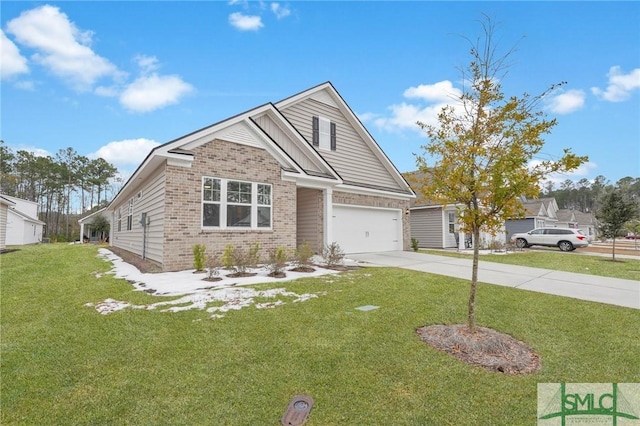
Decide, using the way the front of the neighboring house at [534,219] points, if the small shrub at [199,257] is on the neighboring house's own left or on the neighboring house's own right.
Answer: on the neighboring house's own right

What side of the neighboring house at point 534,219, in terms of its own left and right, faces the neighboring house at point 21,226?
right

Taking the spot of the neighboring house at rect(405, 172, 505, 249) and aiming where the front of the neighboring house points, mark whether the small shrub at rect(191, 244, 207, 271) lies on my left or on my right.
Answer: on my right

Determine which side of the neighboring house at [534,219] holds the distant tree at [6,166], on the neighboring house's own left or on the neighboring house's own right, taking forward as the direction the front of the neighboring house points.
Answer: on the neighboring house's own right

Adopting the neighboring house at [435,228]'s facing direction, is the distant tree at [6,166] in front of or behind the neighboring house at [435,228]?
behind

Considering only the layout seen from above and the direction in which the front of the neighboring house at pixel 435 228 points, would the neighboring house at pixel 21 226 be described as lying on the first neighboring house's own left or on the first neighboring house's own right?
on the first neighboring house's own right

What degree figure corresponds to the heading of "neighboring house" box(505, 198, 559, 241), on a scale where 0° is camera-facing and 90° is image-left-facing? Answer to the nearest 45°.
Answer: approximately 315°
